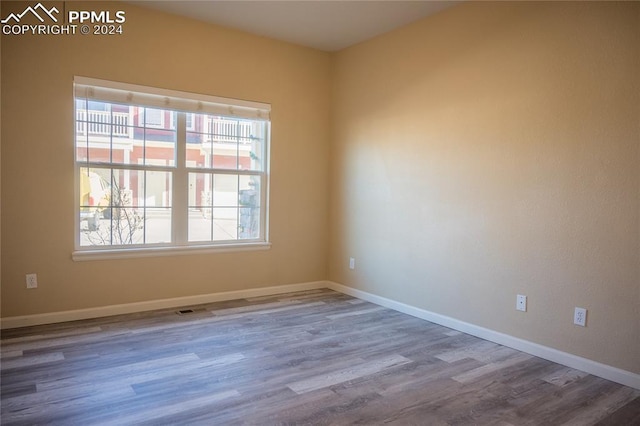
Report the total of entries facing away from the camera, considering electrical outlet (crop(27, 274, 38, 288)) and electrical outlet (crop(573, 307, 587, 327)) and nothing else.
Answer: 0

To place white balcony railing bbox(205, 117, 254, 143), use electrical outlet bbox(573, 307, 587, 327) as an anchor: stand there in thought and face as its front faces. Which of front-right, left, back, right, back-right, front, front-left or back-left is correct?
front-right

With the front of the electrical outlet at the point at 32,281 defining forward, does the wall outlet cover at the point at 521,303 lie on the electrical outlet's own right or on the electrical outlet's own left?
on the electrical outlet's own left

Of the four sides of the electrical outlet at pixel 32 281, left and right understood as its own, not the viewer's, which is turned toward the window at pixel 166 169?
left

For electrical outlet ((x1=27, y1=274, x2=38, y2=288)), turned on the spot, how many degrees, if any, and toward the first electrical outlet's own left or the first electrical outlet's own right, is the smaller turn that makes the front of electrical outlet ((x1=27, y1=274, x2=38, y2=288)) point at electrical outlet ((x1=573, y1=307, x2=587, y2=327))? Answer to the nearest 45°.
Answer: approximately 45° to the first electrical outlet's own left

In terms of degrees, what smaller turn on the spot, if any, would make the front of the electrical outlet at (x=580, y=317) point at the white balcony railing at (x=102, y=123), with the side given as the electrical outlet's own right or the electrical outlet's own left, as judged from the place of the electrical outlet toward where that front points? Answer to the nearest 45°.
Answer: approximately 45° to the electrical outlet's own right

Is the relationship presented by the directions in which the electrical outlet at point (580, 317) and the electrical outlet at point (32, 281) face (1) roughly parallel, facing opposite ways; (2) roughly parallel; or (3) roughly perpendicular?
roughly perpendicular

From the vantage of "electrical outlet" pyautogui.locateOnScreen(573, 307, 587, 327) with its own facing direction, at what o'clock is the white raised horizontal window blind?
The white raised horizontal window blind is roughly at 1 o'clock from the electrical outlet.
